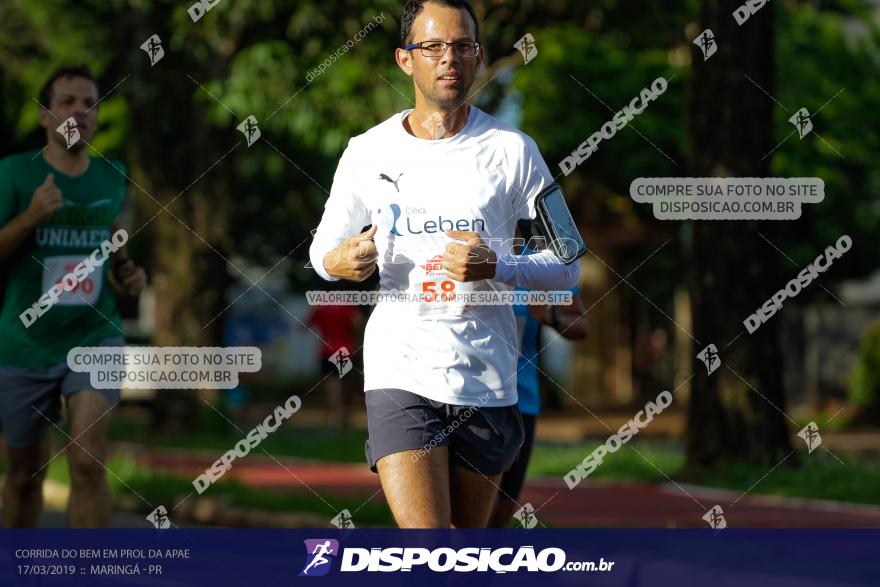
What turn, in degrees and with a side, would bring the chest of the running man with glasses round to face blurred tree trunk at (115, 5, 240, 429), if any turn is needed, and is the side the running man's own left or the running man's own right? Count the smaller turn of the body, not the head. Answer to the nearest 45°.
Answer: approximately 180°

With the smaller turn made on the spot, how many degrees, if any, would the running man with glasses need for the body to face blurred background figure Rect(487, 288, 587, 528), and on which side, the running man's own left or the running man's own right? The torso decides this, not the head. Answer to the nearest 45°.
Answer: approximately 180°

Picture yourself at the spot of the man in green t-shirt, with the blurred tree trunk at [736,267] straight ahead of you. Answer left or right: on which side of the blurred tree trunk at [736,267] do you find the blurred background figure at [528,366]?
right

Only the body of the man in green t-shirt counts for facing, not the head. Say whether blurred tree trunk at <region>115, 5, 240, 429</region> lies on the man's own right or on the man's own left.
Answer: on the man's own left

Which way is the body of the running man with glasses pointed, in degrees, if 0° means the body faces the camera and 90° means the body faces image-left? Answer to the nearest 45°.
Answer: approximately 0°

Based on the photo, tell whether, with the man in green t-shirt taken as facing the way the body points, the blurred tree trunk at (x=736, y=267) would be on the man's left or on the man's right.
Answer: on the man's left
